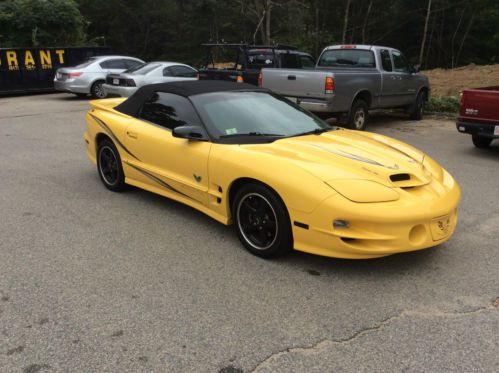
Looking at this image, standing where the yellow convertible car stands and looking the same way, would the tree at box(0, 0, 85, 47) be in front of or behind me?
behind

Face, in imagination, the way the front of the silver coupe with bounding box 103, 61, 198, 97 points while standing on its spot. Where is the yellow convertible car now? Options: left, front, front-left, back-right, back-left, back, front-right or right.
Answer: back-right

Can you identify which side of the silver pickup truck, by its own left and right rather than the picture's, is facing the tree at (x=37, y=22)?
left

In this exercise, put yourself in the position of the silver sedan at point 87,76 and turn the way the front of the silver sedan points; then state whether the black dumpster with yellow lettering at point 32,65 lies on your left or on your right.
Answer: on your left

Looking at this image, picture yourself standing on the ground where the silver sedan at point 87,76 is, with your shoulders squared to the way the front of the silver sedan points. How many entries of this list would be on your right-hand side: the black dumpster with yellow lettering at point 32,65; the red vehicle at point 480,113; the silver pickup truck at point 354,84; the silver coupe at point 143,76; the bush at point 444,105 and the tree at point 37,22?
4

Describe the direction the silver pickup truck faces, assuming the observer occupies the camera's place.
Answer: facing away from the viewer and to the right of the viewer

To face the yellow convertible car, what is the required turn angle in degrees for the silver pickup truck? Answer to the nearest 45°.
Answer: approximately 135° to its right

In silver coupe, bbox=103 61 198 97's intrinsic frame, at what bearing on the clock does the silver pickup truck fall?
The silver pickup truck is roughly at 3 o'clock from the silver coupe.

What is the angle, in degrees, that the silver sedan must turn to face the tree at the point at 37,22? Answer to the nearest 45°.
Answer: approximately 45° to its left

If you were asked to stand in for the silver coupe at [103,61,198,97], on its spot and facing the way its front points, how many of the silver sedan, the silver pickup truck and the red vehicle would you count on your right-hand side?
2

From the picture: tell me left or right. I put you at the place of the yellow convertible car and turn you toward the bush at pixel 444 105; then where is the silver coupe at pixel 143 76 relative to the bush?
left

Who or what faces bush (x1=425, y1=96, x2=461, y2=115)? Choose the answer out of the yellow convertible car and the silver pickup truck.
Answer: the silver pickup truck

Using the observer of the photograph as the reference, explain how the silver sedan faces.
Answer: facing away from the viewer and to the right of the viewer

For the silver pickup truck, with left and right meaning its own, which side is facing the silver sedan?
left

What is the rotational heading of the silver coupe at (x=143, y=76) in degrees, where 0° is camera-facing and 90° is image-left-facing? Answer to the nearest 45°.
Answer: approximately 225°
